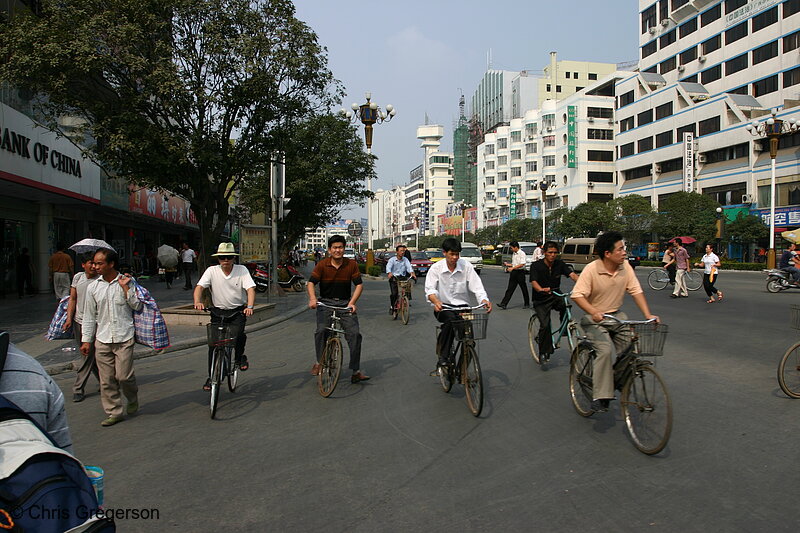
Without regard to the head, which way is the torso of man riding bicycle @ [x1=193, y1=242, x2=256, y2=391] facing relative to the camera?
toward the camera

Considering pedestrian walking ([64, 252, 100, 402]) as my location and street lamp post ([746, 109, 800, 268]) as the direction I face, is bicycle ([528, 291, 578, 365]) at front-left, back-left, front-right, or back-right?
front-right

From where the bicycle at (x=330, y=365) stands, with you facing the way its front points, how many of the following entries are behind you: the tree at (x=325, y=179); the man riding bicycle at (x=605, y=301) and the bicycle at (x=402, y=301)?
2

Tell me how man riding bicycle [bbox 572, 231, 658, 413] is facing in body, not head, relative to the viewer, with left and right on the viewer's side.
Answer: facing the viewer and to the right of the viewer

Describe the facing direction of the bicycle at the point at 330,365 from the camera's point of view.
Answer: facing the viewer

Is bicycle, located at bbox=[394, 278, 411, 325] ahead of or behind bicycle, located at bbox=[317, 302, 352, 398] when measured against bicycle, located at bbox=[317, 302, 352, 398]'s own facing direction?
behind

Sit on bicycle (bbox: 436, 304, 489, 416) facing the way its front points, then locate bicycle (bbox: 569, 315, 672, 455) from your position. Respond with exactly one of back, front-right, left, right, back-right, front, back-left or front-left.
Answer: front

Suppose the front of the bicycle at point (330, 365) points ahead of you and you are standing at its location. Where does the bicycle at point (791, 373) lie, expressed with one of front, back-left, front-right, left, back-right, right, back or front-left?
left

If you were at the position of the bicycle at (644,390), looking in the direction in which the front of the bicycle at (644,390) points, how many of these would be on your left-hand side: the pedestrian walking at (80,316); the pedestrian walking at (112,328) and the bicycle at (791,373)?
1

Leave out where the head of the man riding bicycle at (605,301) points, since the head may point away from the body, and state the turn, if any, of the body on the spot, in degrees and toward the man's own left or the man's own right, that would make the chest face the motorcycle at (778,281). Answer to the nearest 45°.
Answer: approximately 135° to the man's own left

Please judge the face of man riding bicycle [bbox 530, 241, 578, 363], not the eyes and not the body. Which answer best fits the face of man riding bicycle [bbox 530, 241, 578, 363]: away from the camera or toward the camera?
toward the camera

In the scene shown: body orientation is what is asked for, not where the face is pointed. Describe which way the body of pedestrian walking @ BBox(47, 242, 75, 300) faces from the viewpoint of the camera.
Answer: away from the camera

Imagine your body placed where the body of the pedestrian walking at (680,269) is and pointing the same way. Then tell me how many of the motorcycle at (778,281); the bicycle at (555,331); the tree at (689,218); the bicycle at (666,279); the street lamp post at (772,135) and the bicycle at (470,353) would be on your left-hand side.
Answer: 2
